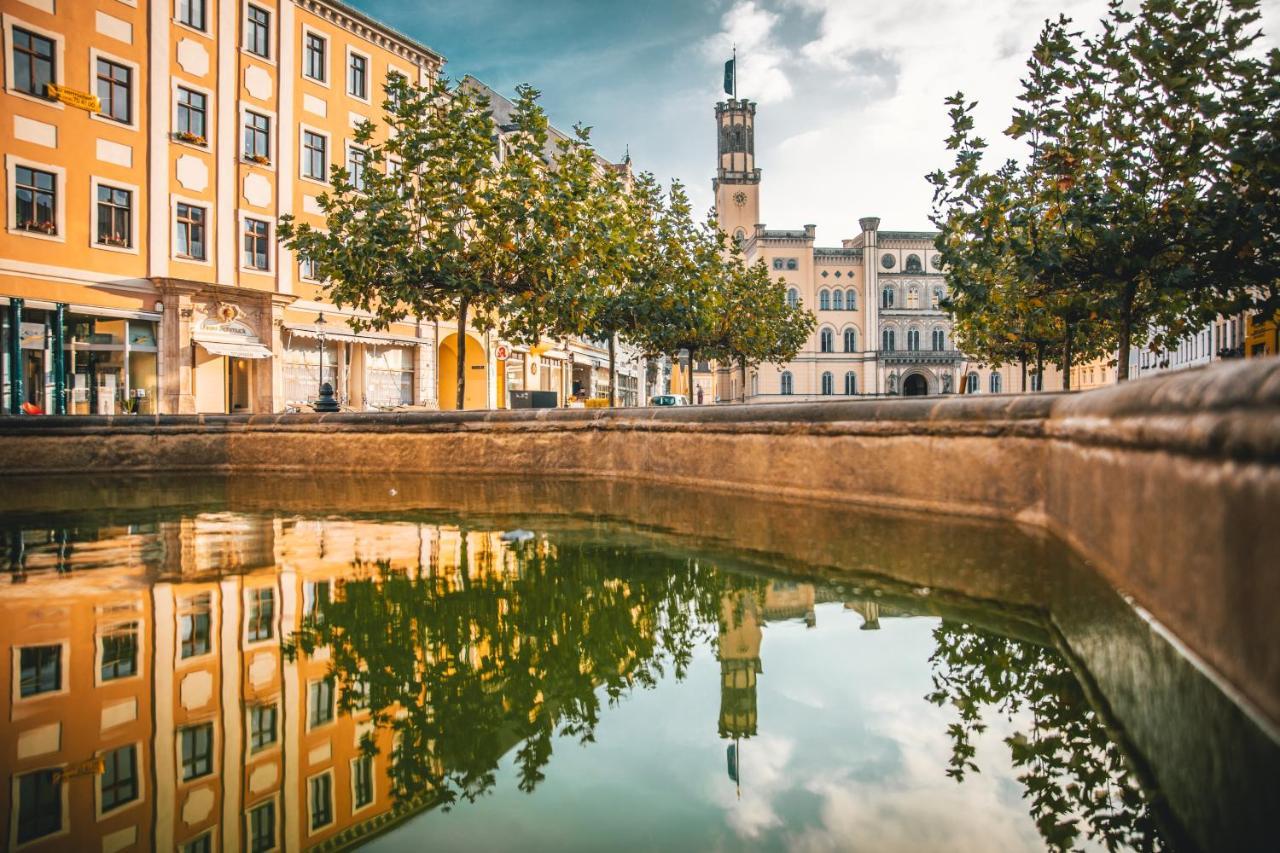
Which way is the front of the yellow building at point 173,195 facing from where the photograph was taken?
facing the viewer and to the right of the viewer
